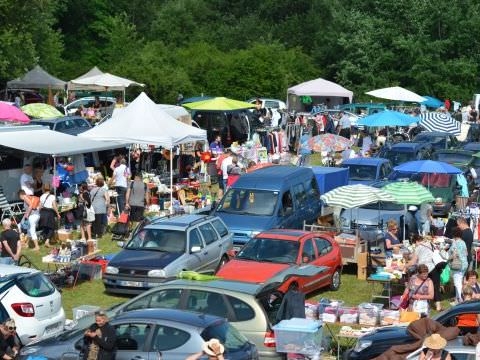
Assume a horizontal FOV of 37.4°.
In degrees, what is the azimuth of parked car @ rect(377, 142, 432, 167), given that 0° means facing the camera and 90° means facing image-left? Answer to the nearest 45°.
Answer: approximately 45°

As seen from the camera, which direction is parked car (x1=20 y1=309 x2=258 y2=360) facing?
to the viewer's left

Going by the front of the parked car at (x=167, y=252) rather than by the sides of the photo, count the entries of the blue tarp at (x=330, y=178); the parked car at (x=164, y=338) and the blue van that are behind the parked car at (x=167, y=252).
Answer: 2

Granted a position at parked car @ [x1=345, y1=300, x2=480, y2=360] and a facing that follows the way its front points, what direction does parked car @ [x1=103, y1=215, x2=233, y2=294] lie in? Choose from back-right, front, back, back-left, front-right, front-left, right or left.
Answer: right

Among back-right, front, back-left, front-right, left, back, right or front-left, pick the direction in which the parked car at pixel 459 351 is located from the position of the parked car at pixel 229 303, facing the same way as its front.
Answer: back-left

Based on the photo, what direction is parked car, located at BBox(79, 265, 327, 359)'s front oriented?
to the viewer's left

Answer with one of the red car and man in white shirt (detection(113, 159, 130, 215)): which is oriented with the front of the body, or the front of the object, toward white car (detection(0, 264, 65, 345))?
the red car

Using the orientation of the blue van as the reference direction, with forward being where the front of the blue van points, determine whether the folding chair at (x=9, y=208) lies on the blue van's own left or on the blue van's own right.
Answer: on the blue van's own right

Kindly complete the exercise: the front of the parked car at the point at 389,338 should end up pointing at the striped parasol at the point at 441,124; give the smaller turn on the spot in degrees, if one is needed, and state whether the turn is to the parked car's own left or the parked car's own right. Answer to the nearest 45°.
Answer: approximately 135° to the parked car's own right

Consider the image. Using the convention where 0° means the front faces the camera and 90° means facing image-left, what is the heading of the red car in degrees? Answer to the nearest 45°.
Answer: approximately 45°

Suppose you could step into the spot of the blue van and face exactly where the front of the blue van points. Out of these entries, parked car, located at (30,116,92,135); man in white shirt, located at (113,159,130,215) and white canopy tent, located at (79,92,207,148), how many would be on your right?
3

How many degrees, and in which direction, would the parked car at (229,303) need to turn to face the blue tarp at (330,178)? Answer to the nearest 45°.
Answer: approximately 90° to its right
